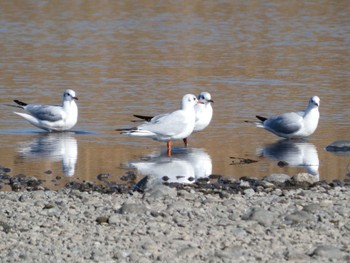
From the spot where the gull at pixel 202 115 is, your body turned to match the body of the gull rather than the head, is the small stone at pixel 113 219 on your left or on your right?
on your right

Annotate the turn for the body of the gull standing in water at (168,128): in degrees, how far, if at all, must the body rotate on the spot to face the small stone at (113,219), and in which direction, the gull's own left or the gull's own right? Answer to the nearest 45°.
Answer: approximately 90° to the gull's own right

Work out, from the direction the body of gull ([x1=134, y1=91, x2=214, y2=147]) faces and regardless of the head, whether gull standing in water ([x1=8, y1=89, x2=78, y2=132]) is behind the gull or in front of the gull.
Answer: behind

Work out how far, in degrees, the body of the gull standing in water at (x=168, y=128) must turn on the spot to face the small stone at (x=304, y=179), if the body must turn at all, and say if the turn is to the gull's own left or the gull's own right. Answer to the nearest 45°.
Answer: approximately 45° to the gull's own right

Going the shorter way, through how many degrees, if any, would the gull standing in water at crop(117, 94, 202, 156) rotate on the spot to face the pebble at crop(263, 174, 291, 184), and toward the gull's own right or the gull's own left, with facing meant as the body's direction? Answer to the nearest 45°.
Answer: approximately 45° to the gull's own right

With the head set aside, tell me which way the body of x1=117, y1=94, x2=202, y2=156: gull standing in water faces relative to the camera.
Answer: to the viewer's right

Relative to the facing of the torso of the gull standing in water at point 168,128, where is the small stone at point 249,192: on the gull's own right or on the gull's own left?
on the gull's own right

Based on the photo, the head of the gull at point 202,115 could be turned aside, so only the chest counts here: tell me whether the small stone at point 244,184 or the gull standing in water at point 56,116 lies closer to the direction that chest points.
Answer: the small stone

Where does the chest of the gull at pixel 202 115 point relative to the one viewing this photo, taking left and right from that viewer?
facing to the right of the viewer

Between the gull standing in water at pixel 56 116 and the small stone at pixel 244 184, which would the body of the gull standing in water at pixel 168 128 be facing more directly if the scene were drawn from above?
the small stone

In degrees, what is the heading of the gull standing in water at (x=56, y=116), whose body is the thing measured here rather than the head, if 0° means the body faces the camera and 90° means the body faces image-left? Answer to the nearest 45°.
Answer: approximately 270°

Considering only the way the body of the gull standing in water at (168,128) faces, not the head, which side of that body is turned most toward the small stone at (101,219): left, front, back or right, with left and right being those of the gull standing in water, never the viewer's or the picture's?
right

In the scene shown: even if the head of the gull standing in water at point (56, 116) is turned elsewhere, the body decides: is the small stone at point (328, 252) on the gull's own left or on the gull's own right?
on the gull's own right
